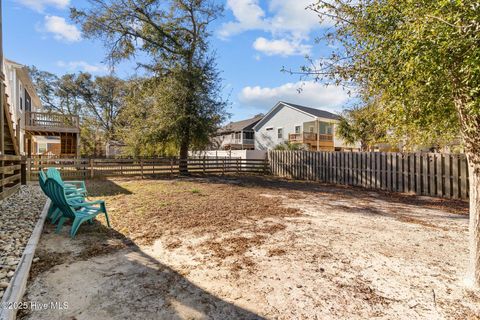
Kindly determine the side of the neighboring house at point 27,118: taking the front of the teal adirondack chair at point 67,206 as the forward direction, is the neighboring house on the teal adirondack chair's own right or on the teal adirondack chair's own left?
on the teal adirondack chair's own left

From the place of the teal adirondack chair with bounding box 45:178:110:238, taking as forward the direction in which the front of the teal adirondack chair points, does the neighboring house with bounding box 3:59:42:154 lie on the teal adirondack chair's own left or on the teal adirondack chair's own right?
on the teal adirondack chair's own left
